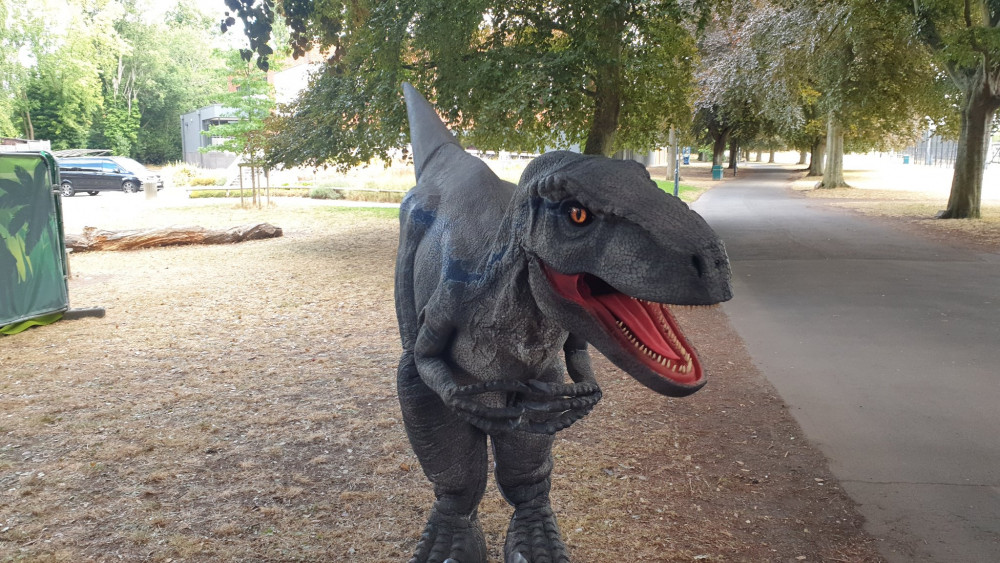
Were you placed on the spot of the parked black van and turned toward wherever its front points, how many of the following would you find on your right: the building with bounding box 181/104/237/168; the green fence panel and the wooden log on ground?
2

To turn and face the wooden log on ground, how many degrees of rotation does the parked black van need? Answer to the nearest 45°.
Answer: approximately 90° to its right

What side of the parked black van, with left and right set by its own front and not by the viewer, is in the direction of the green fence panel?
right

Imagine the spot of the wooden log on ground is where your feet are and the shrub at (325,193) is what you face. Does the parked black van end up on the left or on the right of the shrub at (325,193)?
left

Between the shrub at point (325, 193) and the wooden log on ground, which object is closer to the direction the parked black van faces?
the shrub

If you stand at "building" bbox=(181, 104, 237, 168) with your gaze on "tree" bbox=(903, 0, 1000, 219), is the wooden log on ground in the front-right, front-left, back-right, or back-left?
front-right

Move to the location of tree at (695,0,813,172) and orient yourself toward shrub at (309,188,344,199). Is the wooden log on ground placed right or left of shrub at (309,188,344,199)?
left

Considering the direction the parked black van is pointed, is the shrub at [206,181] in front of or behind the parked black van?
in front

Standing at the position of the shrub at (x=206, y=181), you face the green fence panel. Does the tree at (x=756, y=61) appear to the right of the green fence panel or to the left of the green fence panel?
left

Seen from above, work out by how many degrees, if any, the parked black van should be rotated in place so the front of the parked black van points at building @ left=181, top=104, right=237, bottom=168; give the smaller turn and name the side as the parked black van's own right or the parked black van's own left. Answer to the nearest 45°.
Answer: approximately 90° to the parked black van's own left

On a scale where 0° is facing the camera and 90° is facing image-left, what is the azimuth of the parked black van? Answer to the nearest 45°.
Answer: approximately 270°

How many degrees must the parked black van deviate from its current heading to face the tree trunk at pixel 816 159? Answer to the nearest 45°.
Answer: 0° — it already faces it

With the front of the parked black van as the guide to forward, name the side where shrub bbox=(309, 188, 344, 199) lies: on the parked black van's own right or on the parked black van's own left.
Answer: on the parked black van's own right

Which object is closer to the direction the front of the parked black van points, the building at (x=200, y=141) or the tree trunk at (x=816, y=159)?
the tree trunk
